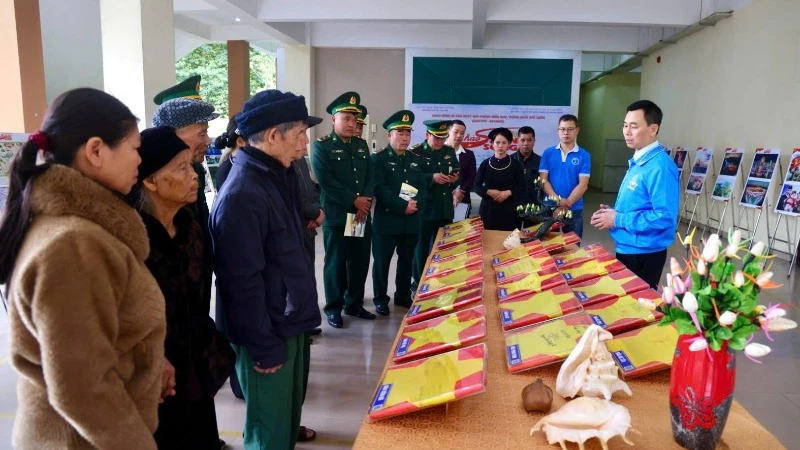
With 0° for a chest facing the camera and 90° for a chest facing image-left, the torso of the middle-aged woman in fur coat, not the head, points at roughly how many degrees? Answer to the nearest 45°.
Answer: approximately 270°

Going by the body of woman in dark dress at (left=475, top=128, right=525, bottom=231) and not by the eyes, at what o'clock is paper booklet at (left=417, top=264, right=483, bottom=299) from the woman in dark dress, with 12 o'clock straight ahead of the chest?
The paper booklet is roughly at 12 o'clock from the woman in dark dress.

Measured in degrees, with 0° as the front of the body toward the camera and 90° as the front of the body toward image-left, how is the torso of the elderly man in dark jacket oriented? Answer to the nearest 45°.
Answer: approximately 270°

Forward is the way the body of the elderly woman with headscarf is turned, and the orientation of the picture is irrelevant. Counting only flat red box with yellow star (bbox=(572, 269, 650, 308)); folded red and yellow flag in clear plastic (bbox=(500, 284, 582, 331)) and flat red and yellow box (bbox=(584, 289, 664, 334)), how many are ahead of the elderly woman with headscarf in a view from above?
3

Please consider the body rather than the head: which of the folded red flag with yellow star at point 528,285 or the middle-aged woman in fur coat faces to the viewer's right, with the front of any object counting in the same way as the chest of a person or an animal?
the middle-aged woman in fur coat

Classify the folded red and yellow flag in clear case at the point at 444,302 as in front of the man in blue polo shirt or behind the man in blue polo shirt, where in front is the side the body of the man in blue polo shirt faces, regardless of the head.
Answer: in front

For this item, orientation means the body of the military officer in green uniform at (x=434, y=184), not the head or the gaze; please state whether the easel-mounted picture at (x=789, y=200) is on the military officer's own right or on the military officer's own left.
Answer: on the military officer's own left

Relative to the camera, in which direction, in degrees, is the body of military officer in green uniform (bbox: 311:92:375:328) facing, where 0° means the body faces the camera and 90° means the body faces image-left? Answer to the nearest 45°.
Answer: approximately 315°
